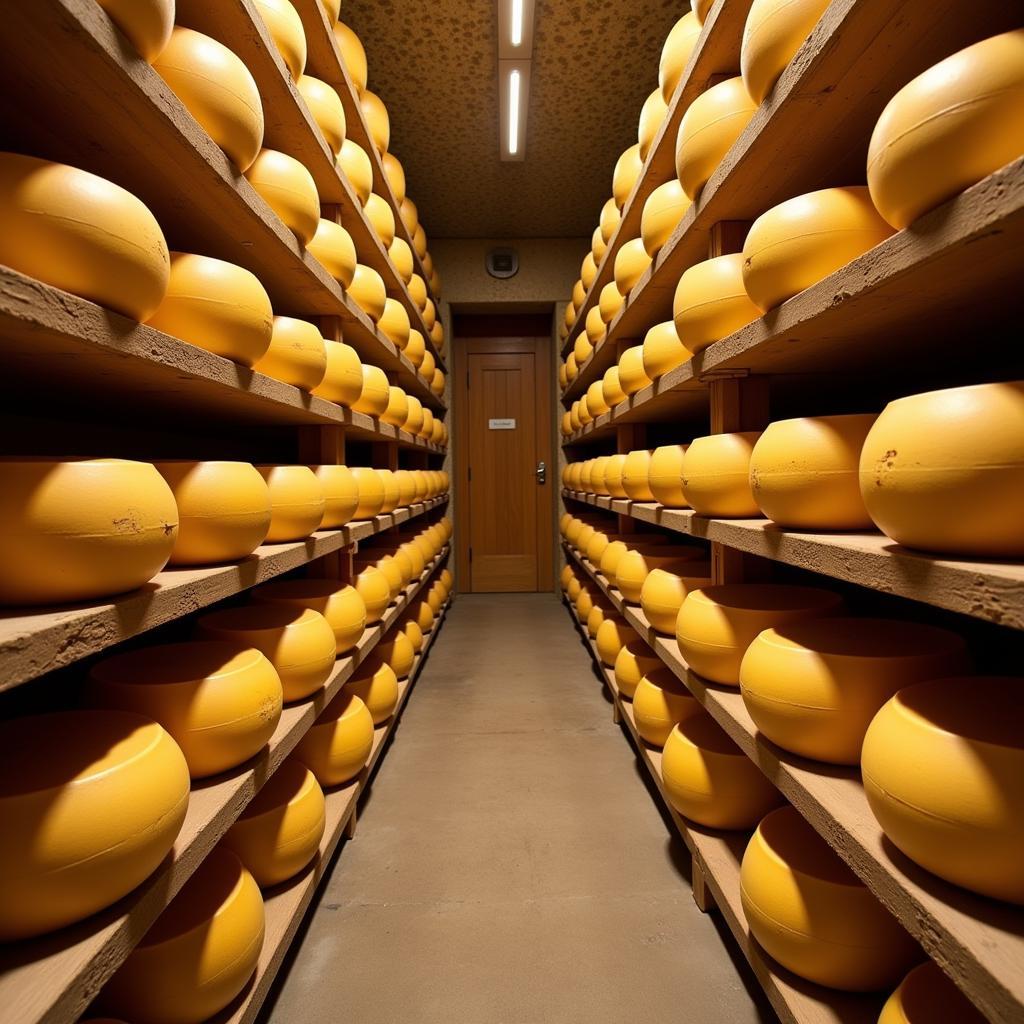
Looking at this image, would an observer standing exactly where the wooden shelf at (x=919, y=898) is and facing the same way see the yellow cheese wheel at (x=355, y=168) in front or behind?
in front

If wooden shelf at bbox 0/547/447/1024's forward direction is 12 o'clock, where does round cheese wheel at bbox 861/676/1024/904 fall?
The round cheese wheel is roughly at 1 o'clock from the wooden shelf.

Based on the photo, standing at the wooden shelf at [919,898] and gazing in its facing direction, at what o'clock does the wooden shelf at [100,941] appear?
the wooden shelf at [100,941] is roughly at 11 o'clock from the wooden shelf at [919,898].

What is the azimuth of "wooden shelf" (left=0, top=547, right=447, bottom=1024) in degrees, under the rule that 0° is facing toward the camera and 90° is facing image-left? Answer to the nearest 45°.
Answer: approximately 270°

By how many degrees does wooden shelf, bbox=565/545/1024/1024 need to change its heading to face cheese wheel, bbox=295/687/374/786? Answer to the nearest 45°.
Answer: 0° — it already faces it

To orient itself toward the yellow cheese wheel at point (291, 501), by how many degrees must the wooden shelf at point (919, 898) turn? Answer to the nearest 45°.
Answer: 0° — it already faces it

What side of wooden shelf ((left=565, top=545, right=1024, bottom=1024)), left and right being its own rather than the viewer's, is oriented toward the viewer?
left
